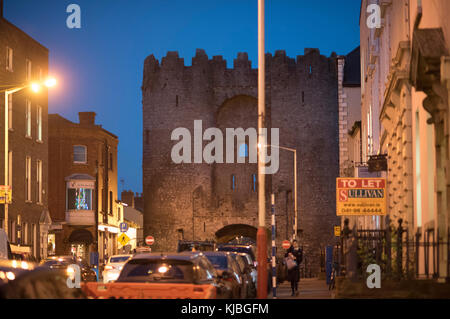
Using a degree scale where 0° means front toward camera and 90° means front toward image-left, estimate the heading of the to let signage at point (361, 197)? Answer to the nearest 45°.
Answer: approximately 0°

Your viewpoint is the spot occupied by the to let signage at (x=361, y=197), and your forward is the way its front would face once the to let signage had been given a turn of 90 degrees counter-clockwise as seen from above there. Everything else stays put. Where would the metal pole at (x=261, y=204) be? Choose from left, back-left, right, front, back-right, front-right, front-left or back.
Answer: back-right

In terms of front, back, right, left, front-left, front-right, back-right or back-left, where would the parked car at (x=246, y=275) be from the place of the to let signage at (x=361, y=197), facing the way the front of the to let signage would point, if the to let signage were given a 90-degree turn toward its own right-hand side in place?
front
